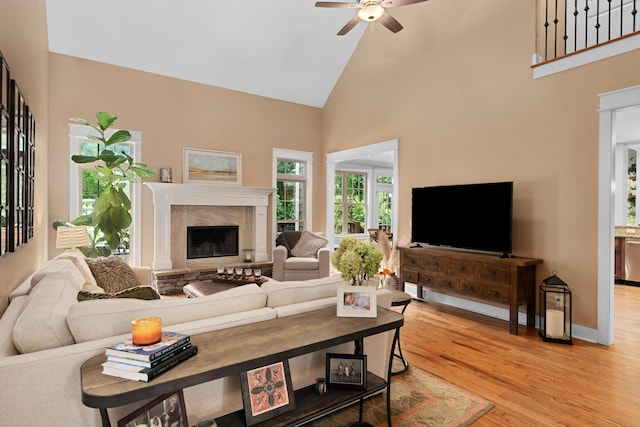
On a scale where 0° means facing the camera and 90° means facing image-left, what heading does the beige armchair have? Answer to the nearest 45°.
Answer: approximately 0°

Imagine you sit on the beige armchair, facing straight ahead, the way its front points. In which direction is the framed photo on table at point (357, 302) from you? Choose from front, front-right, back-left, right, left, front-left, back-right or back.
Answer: front

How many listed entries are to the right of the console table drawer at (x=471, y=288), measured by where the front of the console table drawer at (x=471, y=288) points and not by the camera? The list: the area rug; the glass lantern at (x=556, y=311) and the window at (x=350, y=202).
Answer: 1

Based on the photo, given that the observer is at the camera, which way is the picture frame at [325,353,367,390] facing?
facing the viewer

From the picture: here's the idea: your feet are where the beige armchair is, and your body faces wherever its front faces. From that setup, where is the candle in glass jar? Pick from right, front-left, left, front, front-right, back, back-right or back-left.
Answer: front

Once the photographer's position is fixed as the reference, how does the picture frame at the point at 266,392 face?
facing the viewer and to the right of the viewer

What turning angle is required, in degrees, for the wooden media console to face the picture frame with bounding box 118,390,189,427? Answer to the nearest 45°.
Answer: approximately 45° to its left

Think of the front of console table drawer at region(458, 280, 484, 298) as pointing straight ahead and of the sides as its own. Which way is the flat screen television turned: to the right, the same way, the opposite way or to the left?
the same way

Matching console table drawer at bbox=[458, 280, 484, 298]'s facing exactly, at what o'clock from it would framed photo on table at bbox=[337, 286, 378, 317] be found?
The framed photo on table is roughly at 11 o'clock from the console table drawer.

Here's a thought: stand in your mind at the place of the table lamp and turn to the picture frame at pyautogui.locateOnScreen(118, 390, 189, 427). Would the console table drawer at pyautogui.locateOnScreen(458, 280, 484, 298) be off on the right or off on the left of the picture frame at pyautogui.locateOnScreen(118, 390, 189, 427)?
left

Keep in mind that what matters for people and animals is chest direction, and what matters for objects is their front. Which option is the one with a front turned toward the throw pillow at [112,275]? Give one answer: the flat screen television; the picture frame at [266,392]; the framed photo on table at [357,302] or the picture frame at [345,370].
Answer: the flat screen television

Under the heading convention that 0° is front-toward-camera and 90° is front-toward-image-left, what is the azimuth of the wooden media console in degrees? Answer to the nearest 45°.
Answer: approximately 45°

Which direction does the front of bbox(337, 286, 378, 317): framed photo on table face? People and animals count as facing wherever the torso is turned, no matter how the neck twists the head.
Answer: toward the camera

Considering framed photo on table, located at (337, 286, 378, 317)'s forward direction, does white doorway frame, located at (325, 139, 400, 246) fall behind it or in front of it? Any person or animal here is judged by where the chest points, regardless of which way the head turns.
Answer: behind

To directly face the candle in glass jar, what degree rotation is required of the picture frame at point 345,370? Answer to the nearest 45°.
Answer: approximately 45° to its right

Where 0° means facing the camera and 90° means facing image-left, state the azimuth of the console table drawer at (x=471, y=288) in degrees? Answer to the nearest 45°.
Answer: approximately 45°

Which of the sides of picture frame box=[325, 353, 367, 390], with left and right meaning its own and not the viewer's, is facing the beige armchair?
back

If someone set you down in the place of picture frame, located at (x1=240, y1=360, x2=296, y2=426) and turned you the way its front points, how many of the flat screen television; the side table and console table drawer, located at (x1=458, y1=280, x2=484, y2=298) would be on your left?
3

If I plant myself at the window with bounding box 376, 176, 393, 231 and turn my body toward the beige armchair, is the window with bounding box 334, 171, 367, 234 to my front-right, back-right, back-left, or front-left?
front-right

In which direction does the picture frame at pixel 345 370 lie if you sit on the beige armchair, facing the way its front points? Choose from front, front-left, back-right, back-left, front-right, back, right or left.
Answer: front

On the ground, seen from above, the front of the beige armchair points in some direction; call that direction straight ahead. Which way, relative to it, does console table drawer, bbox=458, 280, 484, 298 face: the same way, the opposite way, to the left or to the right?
to the right
